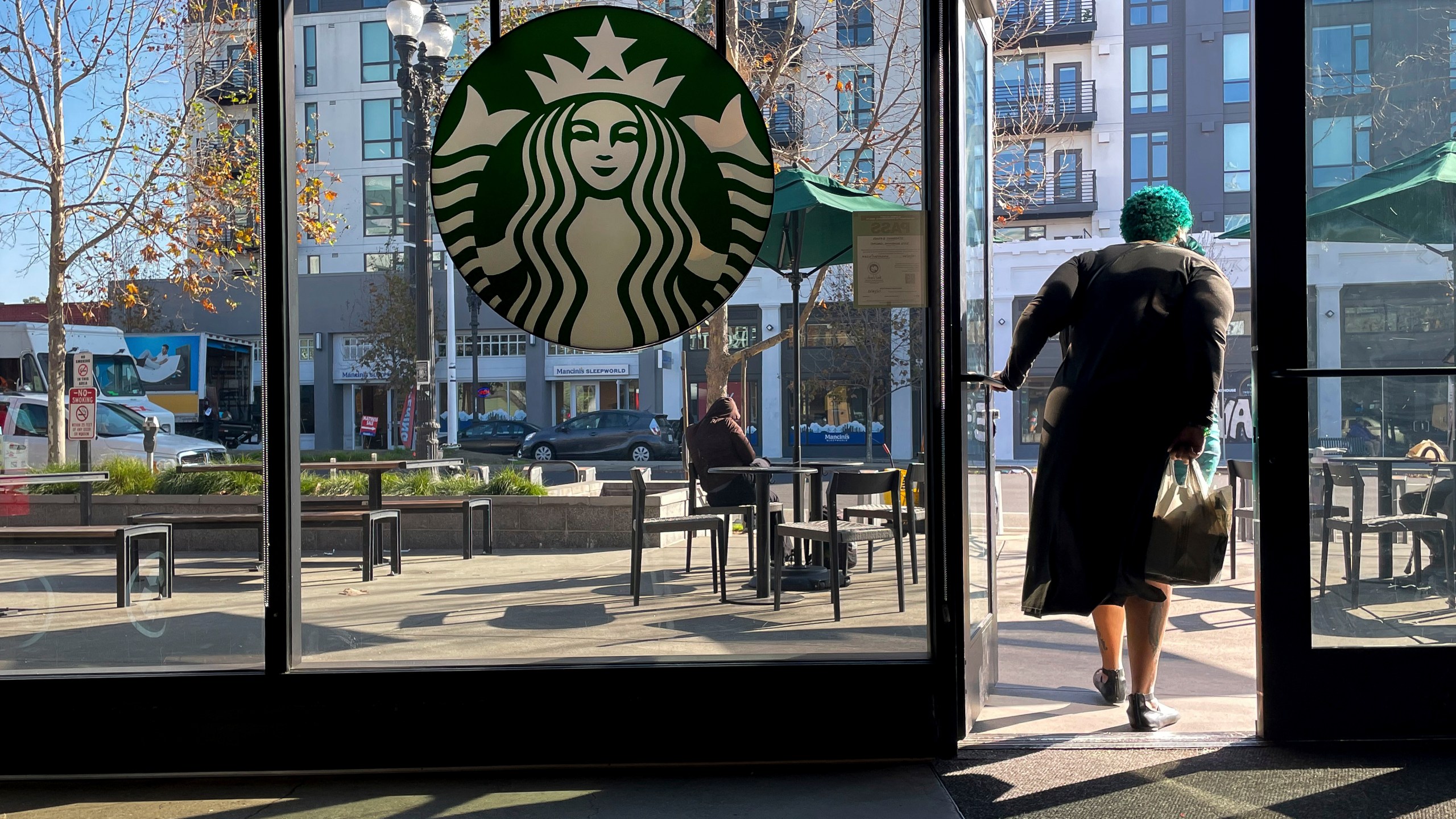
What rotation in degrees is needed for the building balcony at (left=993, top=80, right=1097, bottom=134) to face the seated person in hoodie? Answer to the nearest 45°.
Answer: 0° — it already faces them

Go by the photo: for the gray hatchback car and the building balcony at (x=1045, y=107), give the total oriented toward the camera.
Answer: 1

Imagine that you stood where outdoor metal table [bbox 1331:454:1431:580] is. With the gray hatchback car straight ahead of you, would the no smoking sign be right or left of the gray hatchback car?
left

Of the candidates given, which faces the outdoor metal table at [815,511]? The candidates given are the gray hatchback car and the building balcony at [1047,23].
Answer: the building balcony

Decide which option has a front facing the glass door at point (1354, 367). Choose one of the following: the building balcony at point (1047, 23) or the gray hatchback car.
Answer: the building balcony

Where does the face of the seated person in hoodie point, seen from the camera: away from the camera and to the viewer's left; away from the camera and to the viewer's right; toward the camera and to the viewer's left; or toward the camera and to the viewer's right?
away from the camera and to the viewer's right

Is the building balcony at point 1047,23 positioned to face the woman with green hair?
yes
